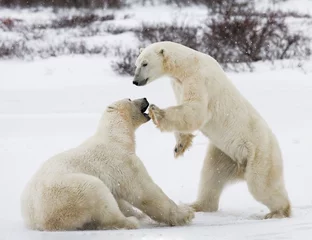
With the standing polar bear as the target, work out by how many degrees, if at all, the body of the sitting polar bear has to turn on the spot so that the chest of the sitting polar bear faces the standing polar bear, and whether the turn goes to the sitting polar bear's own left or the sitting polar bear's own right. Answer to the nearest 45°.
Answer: approximately 45° to the sitting polar bear's own left

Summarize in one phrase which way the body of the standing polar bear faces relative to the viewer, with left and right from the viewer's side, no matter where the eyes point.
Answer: facing to the left of the viewer

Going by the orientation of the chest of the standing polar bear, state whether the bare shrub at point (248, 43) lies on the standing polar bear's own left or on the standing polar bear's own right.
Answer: on the standing polar bear's own right

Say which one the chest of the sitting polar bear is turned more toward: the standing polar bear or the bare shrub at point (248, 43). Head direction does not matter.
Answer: the standing polar bear

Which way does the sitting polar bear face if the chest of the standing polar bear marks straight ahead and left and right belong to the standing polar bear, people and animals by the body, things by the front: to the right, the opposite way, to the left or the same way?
the opposite way

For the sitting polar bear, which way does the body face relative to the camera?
to the viewer's right

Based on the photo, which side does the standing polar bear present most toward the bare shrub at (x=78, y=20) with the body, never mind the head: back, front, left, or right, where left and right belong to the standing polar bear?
right

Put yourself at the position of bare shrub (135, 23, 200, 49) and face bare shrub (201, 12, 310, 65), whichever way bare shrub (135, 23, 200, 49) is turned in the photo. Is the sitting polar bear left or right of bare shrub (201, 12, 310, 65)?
right

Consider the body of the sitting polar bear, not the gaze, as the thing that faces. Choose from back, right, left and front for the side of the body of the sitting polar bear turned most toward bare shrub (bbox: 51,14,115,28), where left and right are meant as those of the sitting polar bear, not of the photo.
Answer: left

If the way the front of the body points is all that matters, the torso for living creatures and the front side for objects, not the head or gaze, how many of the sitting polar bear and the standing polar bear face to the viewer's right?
1

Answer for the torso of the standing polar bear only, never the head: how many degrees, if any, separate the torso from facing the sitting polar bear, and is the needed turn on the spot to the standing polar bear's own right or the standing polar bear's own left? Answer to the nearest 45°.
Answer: approximately 45° to the standing polar bear's own left

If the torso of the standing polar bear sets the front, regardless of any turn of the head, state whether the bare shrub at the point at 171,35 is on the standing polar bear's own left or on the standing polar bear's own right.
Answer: on the standing polar bear's own right
